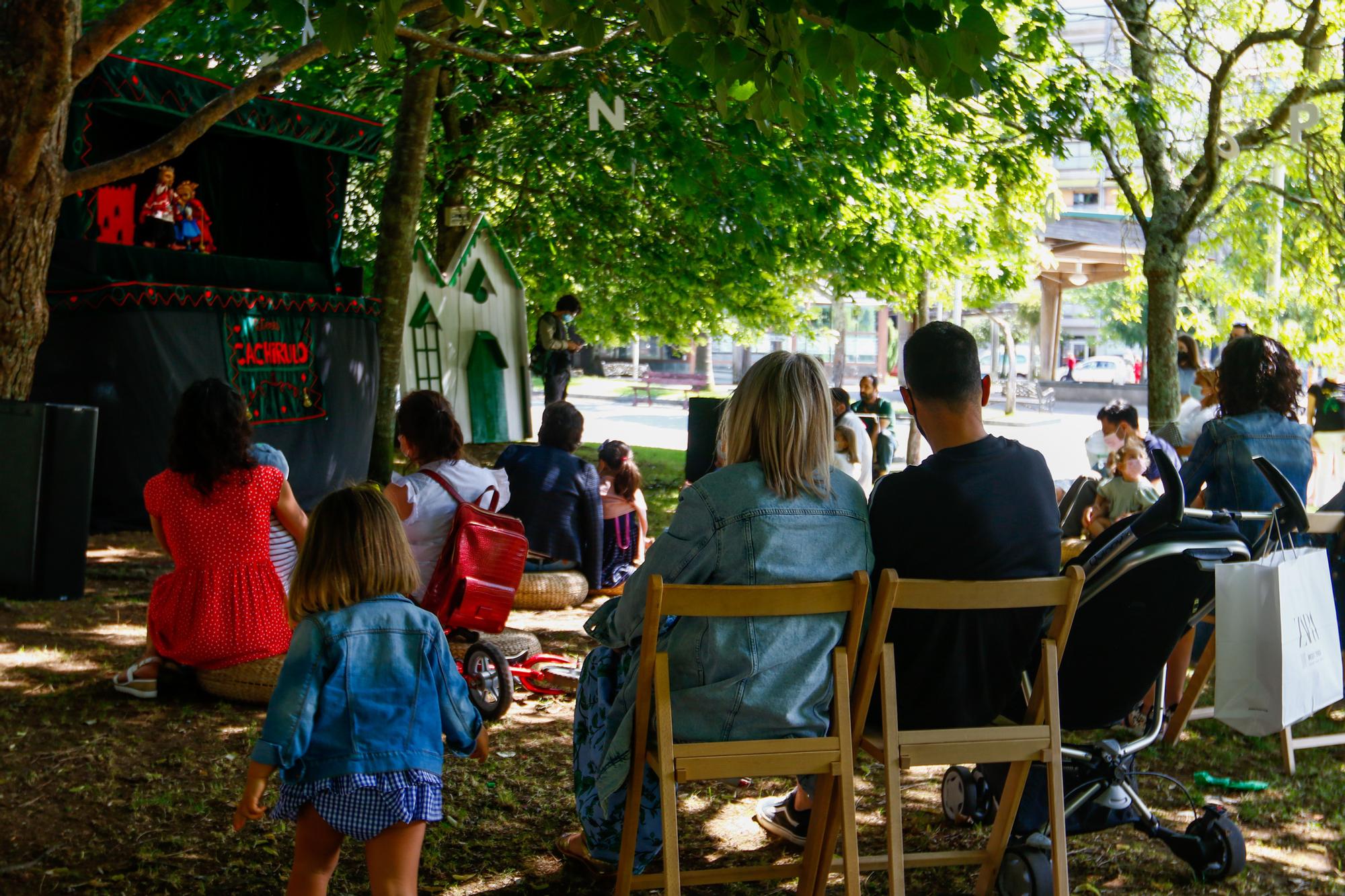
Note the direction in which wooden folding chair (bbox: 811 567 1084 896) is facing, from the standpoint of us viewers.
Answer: facing away from the viewer and to the left of the viewer

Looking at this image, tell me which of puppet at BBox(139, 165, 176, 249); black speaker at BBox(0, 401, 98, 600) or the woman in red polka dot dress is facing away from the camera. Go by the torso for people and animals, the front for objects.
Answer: the woman in red polka dot dress

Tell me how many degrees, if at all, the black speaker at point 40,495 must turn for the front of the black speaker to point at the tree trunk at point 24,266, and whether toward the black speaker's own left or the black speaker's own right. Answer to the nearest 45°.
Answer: approximately 135° to the black speaker's own left

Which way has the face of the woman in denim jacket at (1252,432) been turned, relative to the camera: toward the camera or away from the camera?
away from the camera

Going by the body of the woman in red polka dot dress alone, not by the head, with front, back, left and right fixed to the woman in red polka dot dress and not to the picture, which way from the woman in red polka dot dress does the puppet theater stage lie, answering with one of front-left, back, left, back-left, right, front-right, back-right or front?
front

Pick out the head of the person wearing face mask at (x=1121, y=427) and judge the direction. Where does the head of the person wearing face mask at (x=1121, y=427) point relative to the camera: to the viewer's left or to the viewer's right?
to the viewer's left

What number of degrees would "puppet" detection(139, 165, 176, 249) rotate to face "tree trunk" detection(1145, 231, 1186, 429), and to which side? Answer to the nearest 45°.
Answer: approximately 45° to its left

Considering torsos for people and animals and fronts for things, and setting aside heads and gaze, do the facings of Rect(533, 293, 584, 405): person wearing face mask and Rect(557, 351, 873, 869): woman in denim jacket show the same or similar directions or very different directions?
very different directions

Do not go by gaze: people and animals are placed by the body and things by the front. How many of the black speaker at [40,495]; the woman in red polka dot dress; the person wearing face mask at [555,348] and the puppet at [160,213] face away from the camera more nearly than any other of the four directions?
1

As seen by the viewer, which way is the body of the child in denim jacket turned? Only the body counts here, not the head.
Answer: away from the camera

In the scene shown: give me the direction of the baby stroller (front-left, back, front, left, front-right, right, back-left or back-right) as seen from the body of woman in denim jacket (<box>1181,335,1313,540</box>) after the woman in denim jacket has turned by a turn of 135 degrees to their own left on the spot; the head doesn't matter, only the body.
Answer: front-left

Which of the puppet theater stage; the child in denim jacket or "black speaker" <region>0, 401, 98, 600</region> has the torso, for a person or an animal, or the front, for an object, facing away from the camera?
the child in denim jacket

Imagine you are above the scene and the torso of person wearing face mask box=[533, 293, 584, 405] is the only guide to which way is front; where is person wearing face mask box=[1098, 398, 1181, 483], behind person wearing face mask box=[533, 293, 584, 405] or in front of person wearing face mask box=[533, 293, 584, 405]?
in front

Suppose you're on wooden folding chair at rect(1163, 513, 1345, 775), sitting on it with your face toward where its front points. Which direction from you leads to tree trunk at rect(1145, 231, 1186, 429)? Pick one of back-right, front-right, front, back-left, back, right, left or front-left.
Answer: front-right

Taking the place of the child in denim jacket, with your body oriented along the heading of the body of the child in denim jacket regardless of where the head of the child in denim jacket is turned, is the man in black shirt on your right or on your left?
on your right

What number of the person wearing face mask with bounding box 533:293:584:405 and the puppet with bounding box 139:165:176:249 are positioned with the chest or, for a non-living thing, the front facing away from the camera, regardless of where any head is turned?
0
